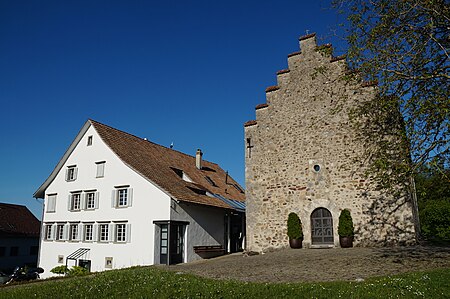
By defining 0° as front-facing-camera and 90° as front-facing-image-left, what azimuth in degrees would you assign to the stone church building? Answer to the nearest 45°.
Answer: approximately 0°

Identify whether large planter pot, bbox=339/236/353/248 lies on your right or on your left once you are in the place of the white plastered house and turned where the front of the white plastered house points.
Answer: on your left

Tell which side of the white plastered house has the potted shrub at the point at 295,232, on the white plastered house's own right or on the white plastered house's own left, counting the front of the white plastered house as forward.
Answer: on the white plastered house's own left

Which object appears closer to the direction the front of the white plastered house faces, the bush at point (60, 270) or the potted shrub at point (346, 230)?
the bush

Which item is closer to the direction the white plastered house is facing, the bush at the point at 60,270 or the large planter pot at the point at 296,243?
the bush

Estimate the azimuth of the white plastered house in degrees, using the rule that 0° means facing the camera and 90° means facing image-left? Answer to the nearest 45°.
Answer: approximately 45°

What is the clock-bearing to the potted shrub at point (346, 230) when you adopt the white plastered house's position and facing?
The potted shrub is roughly at 9 o'clock from the white plastered house.

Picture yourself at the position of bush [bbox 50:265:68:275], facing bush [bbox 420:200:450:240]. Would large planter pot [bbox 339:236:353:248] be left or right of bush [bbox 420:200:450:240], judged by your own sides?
right

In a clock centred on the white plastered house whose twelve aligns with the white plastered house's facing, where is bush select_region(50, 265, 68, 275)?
The bush is roughly at 2 o'clock from the white plastered house.

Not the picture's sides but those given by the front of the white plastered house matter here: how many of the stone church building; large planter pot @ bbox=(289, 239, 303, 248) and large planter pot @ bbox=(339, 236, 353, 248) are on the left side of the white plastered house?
3
